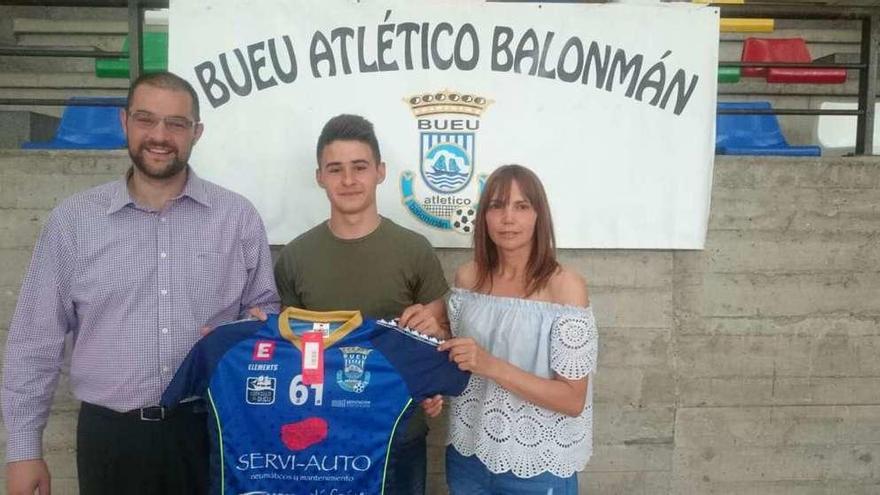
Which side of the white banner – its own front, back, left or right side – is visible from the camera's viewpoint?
front

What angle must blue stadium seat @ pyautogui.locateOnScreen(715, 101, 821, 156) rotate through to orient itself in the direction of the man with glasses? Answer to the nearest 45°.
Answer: approximately 45° to its right

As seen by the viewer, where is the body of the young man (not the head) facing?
toward the camera

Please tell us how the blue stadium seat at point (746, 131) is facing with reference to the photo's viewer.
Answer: facing the viewer

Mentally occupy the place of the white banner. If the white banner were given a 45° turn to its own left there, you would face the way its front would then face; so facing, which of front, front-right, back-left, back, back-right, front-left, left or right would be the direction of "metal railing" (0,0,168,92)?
back-right

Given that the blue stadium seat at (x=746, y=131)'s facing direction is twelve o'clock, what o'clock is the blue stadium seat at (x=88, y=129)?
the blue stadium seat at (x=88, y=129) is roughly at 2 o'clock from the blue stadium seat at (x=746, y=131).

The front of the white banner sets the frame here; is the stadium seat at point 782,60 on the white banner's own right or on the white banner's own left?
on the white banner's own left

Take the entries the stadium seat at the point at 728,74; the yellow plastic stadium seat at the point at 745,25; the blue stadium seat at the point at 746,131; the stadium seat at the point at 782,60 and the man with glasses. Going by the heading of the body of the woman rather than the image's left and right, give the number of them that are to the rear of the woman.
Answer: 4

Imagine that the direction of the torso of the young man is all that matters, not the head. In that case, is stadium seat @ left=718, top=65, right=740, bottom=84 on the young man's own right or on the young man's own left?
on the young man's own left

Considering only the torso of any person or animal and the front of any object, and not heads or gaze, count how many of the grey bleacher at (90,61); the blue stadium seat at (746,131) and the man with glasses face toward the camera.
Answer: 3

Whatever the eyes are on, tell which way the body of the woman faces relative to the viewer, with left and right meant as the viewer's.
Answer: facing the viewer and to the left of the viewer

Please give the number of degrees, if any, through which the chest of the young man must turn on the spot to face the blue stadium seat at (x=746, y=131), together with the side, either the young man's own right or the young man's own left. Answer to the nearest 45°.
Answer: approximately 135° to the young man's own left
